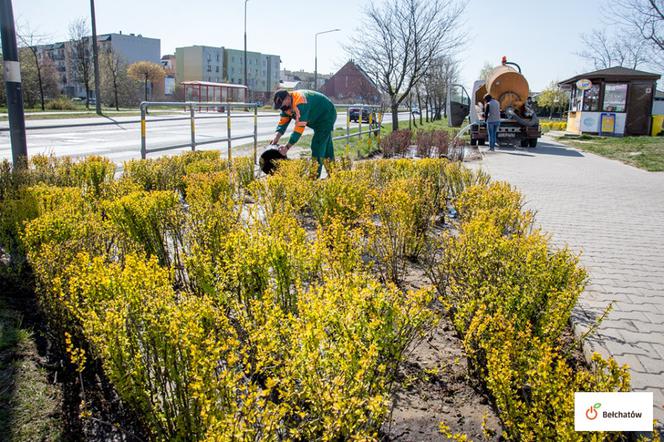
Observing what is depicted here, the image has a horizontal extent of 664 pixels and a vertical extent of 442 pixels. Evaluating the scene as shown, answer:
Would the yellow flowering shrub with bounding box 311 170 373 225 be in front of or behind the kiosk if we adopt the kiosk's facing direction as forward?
in front

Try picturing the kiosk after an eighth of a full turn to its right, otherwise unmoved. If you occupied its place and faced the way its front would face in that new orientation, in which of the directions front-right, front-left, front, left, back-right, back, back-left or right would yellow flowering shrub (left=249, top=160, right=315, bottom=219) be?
left

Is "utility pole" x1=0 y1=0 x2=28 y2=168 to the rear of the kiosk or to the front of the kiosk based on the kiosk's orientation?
to the front

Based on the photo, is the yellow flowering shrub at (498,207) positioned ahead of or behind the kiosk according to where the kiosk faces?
ahead

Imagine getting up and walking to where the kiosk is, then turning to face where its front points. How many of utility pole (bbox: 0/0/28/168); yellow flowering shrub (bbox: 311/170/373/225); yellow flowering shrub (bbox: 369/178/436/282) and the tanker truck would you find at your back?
0

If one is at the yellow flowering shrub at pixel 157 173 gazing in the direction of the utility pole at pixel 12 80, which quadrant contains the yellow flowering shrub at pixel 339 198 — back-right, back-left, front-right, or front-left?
back-left

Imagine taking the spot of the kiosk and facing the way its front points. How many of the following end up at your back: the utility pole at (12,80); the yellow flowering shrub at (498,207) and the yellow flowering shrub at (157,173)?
0

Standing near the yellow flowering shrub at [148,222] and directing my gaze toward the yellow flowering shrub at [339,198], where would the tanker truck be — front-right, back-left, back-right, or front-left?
front-left

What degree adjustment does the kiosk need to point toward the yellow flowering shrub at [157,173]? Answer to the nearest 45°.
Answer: approximately 45° to its left

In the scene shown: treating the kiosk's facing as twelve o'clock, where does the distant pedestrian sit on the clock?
The distant pedestrian is roughly at 11 o'clock from the kiosk.

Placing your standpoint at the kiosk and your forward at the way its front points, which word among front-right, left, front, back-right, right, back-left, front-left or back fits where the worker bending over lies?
front-left

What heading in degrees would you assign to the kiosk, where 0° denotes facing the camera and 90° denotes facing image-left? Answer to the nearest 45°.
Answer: approximately 45°
